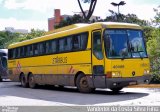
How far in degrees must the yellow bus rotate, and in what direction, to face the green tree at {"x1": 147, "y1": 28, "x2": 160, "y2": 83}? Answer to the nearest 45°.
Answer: approximately 90° to its left

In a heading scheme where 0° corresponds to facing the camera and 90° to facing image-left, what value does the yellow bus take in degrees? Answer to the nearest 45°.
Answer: approximately 315°

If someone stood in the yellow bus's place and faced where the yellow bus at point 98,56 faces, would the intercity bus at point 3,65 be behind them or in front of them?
behind
